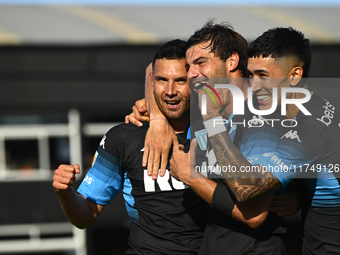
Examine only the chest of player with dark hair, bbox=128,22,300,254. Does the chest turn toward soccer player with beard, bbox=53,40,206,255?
yes

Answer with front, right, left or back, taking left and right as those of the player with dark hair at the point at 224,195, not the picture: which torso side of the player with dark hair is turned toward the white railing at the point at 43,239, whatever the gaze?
right

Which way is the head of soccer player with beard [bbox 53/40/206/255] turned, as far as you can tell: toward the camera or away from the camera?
toward the camera

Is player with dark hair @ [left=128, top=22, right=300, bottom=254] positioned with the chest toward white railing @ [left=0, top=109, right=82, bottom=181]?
no

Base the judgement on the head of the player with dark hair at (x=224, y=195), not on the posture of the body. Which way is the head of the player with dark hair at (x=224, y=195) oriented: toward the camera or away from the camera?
toward the camera

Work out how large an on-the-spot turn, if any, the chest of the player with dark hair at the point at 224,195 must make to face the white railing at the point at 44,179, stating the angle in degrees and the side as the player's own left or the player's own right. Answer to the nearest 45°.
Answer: approximately 90° to the player's own right

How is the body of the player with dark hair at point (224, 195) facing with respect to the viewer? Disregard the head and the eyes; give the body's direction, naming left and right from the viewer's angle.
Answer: facing the viewer and to the left of the viewer

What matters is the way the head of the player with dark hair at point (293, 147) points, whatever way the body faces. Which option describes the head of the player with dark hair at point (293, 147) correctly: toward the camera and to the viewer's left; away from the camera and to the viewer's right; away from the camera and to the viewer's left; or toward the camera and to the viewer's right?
toward the camera and to the viewer's left
